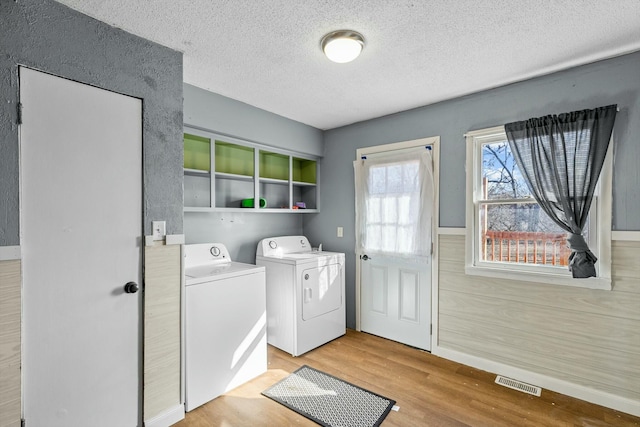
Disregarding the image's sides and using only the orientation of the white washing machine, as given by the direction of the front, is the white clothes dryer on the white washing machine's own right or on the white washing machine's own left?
on the white washing machine's own left

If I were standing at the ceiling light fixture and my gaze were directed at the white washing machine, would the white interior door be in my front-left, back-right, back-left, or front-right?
front-left

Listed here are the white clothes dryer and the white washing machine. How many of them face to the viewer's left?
0

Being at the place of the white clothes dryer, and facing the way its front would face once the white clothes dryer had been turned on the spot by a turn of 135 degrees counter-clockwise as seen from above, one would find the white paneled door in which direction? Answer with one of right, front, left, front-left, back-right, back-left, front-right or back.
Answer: right

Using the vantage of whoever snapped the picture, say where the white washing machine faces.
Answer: facing the viewer and to the right of the viewer

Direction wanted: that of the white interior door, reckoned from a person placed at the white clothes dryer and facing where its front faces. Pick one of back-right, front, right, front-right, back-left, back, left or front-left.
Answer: right

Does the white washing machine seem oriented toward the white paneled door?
no

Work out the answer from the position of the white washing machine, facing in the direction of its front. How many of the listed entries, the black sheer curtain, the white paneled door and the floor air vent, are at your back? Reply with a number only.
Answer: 0

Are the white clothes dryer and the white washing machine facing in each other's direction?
no

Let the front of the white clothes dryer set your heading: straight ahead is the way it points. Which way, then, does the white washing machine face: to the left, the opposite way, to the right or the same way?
the same way

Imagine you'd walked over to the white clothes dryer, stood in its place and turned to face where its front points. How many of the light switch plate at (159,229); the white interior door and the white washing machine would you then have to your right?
3

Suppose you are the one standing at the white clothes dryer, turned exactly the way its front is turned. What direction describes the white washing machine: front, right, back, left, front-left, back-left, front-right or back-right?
right

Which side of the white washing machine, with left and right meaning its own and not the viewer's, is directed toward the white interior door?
right
